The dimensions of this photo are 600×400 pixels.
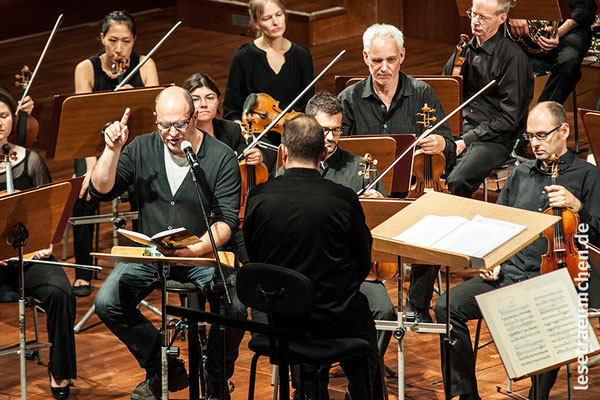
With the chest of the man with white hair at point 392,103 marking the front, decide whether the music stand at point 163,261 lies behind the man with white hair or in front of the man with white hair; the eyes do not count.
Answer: in front

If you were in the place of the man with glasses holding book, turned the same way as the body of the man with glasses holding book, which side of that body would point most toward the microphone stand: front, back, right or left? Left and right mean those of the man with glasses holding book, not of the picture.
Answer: front

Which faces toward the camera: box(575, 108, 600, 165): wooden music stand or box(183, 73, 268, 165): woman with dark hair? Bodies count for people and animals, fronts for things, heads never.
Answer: the woman with dark hair

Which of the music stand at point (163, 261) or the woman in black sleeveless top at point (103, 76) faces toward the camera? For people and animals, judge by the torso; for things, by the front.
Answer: the woman in black sleeveless top

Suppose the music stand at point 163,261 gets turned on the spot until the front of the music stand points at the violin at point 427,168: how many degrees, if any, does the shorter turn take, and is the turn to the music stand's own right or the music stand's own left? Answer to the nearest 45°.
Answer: approximately 45° to the music stand's own right

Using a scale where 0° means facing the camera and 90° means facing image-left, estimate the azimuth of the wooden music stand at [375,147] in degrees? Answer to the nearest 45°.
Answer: approximately 180°

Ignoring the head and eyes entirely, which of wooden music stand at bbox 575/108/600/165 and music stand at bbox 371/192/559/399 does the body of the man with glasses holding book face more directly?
the music stand

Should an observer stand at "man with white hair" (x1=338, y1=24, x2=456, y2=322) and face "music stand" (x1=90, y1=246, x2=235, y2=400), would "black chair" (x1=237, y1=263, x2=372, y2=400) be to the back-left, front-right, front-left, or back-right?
front-left

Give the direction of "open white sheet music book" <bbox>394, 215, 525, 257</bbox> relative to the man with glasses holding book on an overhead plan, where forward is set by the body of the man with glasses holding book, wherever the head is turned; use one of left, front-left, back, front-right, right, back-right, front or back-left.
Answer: front-left

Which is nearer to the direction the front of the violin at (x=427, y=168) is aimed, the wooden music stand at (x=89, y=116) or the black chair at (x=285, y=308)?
the black chair

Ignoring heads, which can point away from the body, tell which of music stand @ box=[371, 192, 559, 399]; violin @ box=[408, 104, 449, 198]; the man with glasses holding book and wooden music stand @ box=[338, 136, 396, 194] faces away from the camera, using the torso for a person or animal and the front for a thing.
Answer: the wooden music stand

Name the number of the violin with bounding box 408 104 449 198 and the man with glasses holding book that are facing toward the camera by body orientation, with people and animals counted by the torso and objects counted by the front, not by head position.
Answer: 2

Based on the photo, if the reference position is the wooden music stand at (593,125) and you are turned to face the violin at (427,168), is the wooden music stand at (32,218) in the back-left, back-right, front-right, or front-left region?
front-left

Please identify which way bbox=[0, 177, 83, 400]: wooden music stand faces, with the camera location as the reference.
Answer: facing away from the viewer and to the left of the viewer

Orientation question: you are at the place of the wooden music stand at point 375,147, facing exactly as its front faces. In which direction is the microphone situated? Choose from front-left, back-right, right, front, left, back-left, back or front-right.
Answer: back-left

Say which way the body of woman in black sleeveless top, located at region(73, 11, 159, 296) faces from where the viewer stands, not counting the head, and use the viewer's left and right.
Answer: facing the viewer

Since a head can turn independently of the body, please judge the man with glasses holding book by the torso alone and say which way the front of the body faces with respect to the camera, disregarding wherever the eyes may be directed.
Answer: toward the camera

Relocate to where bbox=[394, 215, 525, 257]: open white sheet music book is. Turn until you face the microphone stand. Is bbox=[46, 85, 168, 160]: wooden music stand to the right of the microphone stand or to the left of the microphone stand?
right
